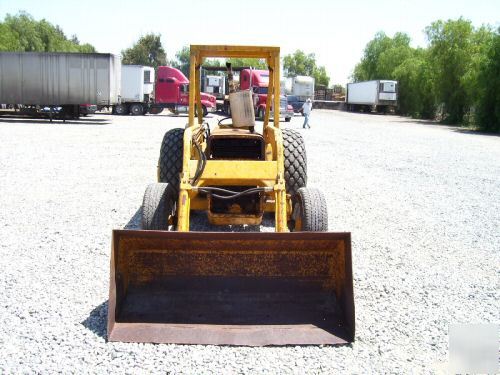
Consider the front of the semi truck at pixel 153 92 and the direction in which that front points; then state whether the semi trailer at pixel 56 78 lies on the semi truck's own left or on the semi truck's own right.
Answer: on the semi truck's own right

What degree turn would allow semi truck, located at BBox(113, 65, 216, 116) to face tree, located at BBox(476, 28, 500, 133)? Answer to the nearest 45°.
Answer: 0° — it already faces it

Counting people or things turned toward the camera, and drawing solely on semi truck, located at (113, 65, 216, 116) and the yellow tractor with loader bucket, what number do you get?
1

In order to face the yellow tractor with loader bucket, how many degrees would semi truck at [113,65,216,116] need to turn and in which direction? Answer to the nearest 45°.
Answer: approximately 90° to its right

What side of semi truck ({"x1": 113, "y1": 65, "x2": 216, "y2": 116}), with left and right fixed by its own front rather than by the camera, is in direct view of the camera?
right

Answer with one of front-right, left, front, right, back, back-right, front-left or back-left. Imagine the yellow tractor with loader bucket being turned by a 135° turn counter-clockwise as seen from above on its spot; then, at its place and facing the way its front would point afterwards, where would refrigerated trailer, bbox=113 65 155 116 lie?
front-left

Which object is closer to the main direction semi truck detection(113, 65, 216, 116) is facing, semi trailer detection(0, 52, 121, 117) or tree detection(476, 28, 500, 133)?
the tree

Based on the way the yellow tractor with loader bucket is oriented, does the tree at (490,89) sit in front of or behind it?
behind

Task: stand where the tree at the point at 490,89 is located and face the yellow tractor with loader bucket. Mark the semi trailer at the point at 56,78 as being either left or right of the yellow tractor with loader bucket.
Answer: right

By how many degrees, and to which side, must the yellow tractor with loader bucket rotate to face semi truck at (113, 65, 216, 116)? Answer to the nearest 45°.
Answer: approximately 180°

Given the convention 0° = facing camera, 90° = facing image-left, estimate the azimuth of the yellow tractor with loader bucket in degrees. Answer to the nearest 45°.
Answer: approximately 0°

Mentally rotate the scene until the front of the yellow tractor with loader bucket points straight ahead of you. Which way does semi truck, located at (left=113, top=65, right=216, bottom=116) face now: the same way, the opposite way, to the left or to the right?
to the left
